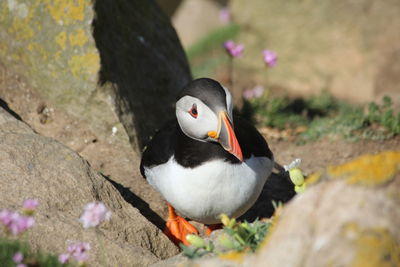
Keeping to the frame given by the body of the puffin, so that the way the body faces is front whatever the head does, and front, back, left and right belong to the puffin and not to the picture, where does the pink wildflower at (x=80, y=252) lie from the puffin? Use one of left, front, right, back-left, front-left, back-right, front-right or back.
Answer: front

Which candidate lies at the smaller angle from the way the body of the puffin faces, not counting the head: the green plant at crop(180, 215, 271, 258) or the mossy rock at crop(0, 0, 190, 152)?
the green plant

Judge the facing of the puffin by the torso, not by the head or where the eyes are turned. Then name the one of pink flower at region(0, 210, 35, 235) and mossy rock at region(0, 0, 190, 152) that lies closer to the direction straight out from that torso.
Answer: the pink flower

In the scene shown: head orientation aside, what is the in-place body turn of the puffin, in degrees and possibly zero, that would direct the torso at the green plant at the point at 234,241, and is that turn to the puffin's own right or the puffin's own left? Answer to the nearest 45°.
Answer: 0° — it already faces it

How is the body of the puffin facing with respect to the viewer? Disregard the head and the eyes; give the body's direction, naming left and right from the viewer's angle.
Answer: facing the viewer

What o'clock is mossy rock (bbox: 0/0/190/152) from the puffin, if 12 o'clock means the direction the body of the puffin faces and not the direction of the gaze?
The mossy rock is roughly at 4 o'clock from the puffin.

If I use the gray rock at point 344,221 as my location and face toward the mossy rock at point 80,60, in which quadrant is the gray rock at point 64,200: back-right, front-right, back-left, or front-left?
front-left

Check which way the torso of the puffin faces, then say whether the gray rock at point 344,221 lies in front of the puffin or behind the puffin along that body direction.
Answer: in front

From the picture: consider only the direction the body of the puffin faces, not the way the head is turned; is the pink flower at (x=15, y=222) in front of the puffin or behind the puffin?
in front

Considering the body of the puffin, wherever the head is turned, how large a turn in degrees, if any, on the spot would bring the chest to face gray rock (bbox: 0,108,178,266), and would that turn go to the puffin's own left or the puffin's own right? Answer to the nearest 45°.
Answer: approximately 45° to the puffin's own right

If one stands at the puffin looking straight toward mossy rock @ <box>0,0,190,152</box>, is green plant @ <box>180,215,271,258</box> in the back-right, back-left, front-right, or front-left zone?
back-left

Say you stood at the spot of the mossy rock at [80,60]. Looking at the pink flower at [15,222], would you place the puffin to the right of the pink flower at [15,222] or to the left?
left
